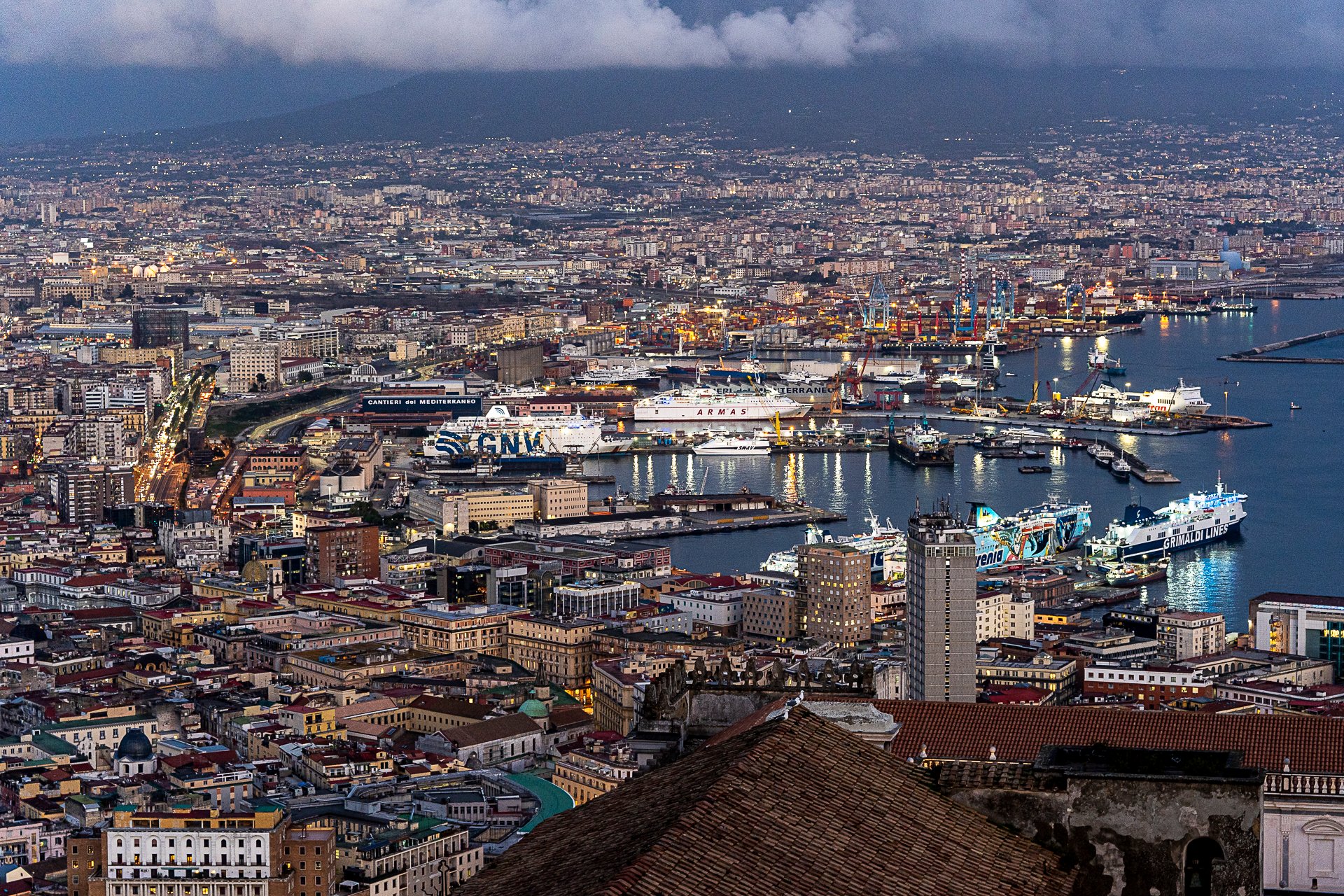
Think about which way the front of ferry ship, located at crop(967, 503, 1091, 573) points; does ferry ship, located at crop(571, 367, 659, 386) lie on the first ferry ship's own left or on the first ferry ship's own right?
on the first ferry ship's own left

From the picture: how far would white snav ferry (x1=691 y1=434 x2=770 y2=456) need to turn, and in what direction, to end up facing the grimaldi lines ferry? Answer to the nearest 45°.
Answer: approximately 135° to its left

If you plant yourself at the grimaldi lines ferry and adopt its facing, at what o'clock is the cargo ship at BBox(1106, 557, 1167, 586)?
The cargo ship is roughly at 5 o'clock from the grimaldi lines ferry.

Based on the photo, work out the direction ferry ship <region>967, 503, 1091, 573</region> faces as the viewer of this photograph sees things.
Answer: facing away from the viewer and to the right of the viewer

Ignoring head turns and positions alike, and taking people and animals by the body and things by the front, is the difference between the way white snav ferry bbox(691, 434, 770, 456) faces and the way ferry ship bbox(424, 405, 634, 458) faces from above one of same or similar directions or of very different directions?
very different directions

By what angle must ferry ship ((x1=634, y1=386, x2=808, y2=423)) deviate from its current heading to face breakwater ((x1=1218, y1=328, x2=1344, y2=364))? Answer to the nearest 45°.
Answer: approximately 45° to its left

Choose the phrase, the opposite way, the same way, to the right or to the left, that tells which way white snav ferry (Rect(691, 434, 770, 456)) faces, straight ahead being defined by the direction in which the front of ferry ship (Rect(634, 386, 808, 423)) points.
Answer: the opposite way

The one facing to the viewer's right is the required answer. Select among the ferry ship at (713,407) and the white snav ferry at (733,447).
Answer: the ferry ship

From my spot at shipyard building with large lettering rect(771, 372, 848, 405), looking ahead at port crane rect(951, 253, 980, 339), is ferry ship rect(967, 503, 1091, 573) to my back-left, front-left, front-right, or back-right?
back-right

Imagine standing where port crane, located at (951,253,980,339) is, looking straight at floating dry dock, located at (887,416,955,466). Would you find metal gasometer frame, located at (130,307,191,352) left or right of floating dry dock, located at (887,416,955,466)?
right

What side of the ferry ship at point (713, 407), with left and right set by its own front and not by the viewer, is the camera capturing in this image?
right

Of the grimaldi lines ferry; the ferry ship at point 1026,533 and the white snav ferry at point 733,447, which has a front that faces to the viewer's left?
the white snav ferry

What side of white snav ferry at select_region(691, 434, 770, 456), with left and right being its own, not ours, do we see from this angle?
left

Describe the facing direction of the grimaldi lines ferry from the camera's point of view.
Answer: facing away from the viewer and to the right of the viewer
